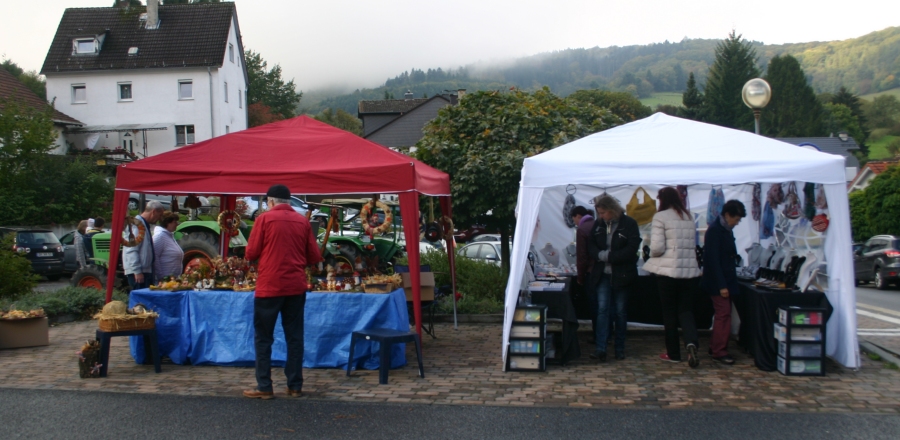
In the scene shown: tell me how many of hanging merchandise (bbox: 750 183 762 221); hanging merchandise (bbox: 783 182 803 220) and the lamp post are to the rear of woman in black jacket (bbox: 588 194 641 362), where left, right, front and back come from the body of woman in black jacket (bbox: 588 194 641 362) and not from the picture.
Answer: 3

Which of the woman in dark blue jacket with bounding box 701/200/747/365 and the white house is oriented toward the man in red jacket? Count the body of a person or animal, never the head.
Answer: the white house

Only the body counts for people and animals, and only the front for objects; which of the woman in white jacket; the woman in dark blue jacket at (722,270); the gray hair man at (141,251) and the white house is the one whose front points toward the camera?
the white house

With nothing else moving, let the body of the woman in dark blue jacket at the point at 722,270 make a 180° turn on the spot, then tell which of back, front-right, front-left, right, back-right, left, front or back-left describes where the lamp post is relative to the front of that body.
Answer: right

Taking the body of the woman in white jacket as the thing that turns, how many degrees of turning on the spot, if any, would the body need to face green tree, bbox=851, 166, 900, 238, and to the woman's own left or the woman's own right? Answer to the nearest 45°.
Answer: approximately 45° to the woman's own right

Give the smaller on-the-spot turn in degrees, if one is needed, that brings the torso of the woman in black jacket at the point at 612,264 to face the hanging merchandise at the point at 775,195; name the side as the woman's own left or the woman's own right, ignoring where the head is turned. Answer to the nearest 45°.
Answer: approximately 180°

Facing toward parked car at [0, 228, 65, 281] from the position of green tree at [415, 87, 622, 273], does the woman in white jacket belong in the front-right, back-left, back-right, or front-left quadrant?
back-left

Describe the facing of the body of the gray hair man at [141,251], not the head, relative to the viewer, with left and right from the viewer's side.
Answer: facing to the right of the viewer

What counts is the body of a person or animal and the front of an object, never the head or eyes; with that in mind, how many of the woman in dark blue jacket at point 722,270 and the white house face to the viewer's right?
1

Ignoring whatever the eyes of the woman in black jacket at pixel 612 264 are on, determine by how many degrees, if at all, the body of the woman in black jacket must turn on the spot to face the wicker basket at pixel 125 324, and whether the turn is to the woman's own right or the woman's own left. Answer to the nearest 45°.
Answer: approximately 45° to the woman's own right

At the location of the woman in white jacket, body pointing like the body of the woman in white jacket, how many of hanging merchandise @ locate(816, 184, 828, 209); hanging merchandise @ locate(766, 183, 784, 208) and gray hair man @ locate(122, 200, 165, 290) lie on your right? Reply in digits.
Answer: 2

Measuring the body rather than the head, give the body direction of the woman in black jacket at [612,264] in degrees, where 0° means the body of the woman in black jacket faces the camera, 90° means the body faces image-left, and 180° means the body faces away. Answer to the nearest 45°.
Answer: approximately 45°

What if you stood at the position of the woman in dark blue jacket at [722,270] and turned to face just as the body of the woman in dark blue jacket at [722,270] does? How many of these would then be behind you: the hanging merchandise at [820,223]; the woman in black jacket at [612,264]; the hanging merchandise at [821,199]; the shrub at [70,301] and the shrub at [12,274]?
3

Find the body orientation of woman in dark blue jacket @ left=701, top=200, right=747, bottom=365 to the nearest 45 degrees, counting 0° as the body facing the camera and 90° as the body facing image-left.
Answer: approximately 270°

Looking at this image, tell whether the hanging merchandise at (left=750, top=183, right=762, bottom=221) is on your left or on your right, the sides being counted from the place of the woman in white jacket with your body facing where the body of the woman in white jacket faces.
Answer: on your right

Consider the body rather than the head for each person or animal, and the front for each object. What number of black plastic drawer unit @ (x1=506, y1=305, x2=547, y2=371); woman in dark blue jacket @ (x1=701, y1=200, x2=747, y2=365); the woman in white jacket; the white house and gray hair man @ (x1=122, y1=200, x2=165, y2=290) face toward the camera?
2
